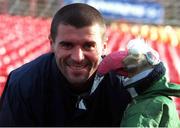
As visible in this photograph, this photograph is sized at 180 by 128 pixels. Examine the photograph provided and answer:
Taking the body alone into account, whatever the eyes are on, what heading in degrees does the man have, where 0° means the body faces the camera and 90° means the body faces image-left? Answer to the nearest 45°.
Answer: approximately 0°
